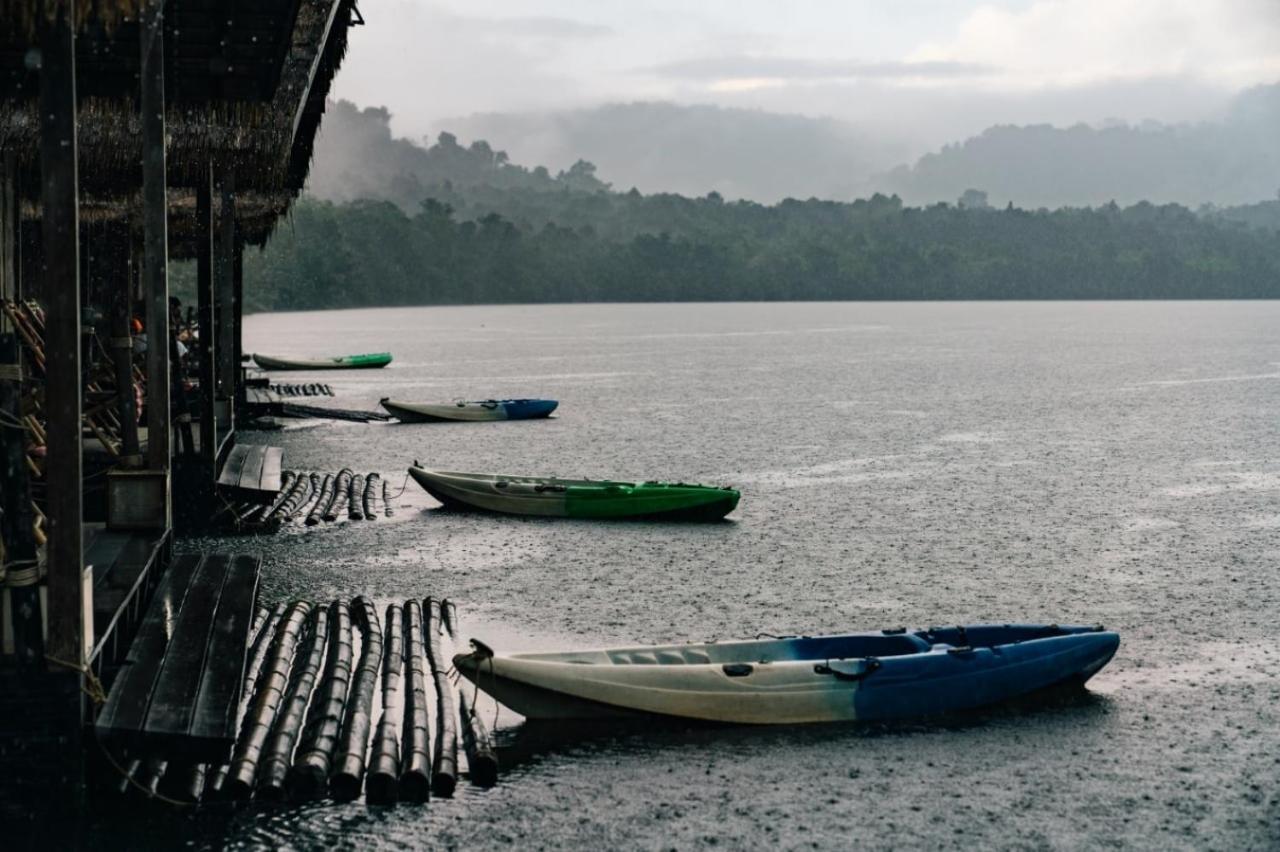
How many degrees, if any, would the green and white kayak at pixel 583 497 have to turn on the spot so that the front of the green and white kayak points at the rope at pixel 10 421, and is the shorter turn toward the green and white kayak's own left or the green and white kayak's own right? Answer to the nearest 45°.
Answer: approximately 90° to the green and white kayak's own left
